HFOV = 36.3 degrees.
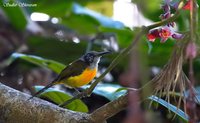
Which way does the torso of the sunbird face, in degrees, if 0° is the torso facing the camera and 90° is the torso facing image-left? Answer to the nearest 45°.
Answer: approximately 270°

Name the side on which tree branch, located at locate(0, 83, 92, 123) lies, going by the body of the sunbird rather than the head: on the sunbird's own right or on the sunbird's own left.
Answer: on the sunbird's own right

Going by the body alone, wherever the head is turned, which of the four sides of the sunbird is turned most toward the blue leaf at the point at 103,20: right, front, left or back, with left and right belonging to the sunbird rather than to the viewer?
left
